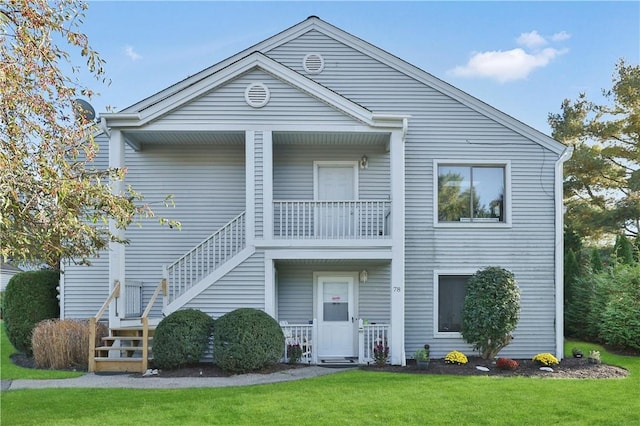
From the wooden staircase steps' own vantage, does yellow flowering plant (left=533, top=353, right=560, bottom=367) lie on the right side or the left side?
on its left

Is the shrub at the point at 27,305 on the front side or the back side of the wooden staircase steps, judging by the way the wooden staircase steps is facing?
on the back side

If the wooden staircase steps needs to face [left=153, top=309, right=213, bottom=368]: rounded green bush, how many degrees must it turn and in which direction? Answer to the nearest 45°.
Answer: approximately 45° to its left

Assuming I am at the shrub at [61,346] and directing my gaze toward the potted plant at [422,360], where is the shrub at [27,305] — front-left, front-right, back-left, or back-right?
back-left

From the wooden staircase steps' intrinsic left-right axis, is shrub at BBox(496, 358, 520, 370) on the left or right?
on its left

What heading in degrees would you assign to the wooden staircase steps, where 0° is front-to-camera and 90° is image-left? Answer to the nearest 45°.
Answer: approximately 0°

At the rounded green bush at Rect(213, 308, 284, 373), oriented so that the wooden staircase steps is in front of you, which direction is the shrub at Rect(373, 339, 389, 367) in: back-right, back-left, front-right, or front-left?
back-right
